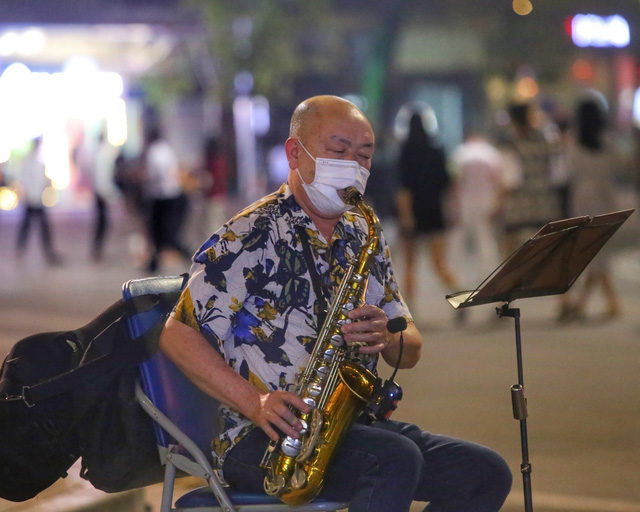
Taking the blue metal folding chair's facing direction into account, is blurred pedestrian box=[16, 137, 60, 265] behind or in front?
behind

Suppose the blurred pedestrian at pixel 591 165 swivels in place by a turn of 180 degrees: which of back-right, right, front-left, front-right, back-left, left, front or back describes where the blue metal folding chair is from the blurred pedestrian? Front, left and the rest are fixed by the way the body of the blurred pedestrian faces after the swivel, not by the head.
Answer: front

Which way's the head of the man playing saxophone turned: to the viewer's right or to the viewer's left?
to the viewer's right

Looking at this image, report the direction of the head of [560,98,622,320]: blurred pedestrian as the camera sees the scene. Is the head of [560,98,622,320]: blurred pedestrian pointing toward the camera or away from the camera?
away from the camera

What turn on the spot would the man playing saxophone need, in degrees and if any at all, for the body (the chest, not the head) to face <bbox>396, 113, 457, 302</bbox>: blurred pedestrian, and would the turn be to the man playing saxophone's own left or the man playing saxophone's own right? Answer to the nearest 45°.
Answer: approximately 135° to the man playing saxophone's own left

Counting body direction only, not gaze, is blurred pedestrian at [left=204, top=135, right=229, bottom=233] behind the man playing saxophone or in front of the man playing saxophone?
behind

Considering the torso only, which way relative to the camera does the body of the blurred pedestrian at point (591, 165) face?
away from the camera
